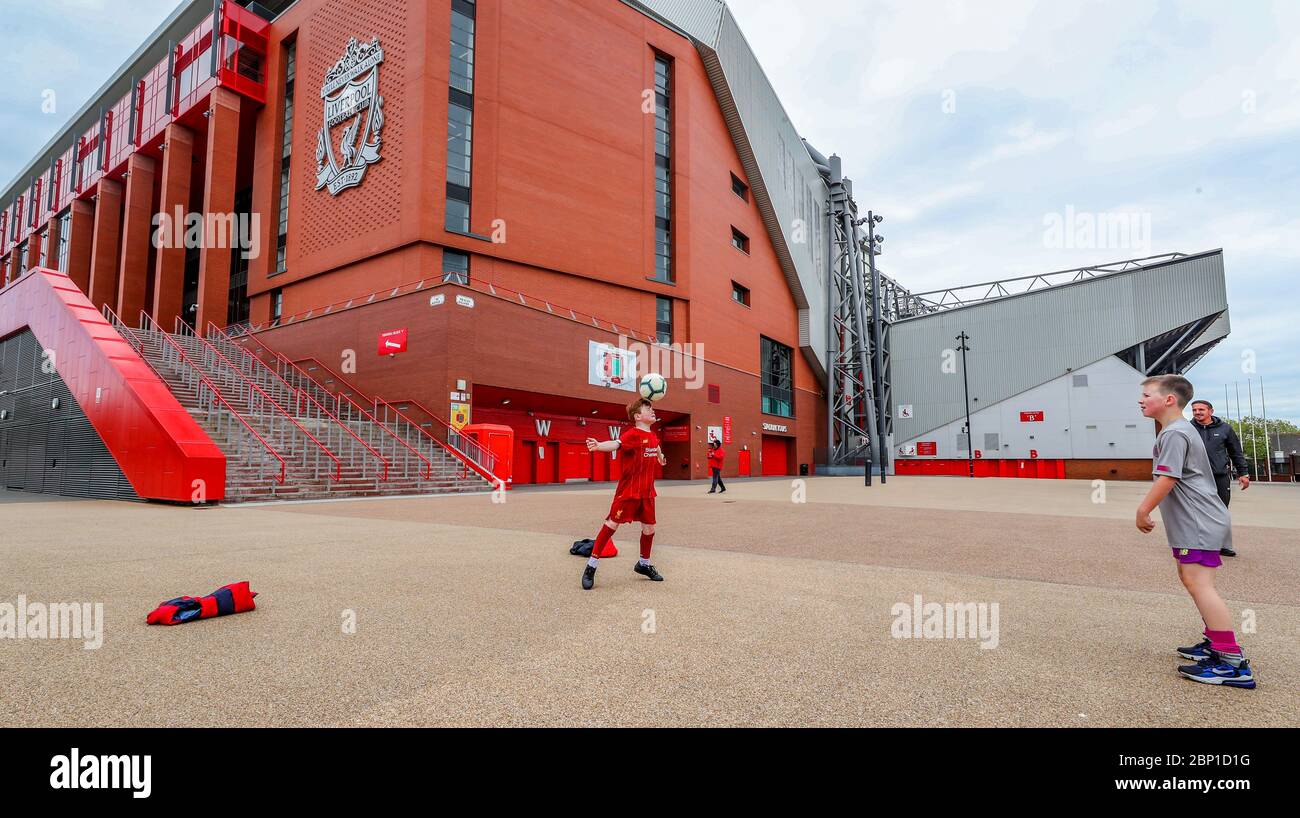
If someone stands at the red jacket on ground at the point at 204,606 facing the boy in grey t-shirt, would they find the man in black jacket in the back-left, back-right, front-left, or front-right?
front-left

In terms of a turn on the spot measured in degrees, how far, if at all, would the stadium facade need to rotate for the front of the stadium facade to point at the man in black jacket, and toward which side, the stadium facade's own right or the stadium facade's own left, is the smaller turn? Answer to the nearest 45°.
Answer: approximately 90° to the stadium facade's own left

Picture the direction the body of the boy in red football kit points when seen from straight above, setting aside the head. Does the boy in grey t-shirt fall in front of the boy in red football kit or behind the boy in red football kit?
in front

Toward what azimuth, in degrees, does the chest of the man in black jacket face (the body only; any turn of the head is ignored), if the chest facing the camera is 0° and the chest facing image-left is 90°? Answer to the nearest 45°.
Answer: approximately 45°

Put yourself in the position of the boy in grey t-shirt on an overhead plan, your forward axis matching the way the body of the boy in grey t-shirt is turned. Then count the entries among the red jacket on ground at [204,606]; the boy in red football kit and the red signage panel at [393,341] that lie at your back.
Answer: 0

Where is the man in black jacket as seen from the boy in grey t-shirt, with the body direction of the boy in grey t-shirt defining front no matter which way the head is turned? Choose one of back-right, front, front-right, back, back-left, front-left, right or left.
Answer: right

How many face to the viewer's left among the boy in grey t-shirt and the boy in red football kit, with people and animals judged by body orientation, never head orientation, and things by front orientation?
1

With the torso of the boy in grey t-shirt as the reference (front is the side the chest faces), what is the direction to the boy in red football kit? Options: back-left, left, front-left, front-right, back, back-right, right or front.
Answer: front

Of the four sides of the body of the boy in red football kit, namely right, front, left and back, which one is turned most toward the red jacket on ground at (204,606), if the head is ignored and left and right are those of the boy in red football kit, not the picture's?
right

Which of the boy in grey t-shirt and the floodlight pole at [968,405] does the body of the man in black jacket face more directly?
the boy in grey t-shirt

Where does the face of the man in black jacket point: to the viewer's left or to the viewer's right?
to the viewer's left

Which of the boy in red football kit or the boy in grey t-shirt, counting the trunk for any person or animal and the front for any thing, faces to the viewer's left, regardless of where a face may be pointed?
the boy in grey t-shirt

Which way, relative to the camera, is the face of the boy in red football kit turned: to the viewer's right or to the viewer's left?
to the viewer's right
